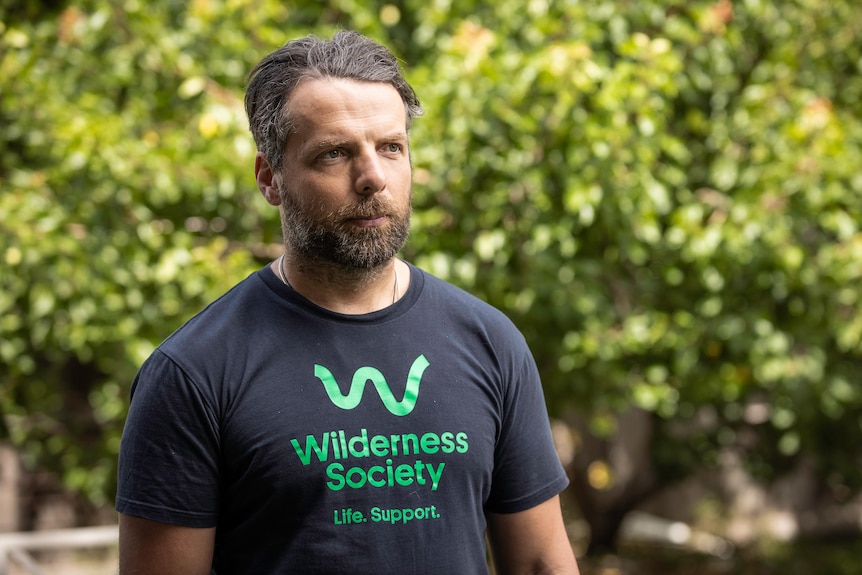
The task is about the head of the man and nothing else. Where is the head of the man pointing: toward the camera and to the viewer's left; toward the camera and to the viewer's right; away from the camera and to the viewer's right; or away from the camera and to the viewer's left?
toward the camera and to the viewer's right

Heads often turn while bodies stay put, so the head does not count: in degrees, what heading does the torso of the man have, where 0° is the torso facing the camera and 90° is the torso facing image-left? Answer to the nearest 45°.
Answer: approximately 315°
